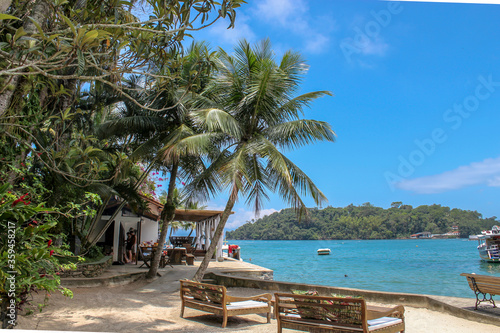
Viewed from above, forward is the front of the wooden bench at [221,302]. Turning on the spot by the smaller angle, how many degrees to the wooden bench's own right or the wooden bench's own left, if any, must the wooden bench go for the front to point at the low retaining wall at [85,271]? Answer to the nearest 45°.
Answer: approximately 90° to the wooden bench's own left

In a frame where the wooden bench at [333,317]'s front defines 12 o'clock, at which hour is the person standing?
The person standing is roughly at 9 o'clock from the wooden bench.

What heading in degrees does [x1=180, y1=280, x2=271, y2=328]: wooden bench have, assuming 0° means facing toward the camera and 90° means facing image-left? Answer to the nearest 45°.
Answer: approximately 225°

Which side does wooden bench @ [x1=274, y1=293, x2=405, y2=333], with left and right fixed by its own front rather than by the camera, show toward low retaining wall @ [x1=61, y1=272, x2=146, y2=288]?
left

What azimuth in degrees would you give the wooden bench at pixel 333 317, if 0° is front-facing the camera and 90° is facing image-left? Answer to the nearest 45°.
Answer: approximately 225°

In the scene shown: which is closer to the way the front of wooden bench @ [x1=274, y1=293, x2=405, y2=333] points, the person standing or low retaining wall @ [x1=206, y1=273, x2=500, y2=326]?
the low retaining wall

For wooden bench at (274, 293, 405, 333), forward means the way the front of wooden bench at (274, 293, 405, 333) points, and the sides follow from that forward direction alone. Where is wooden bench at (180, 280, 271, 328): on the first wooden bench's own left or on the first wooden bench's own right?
on the first wooden bench's own left
